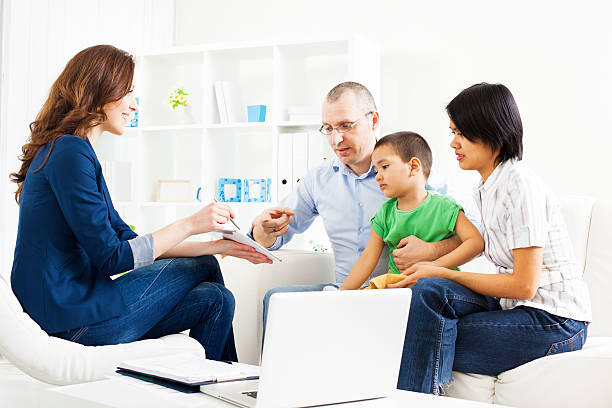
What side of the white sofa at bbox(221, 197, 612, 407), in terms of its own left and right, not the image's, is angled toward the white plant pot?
right

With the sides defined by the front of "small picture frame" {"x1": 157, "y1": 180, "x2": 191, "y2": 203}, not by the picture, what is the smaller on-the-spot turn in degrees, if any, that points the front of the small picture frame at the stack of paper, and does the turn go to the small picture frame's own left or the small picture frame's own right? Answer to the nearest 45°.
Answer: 0° — it already faces it

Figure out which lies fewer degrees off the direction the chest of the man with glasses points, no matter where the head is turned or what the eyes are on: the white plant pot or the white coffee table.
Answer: the white coffee table

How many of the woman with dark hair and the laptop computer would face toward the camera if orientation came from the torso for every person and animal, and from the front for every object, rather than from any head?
0

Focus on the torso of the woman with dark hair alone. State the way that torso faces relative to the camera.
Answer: to the viewer's left

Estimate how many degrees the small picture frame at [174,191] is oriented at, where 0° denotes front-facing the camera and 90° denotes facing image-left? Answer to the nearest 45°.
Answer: approximately 0°

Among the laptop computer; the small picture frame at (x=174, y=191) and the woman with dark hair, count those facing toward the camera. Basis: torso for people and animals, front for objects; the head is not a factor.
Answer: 1

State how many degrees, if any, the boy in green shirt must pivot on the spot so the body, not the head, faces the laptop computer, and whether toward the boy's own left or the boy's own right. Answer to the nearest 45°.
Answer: approximately 45° to the boy's own left

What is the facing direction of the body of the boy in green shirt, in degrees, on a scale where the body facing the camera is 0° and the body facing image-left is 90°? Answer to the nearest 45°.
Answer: approximately 45°

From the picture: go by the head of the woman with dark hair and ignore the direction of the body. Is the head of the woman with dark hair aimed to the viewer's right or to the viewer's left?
to the viewer's left

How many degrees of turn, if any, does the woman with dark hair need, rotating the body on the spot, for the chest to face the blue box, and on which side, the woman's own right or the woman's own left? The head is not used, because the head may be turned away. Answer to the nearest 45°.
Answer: approximately 45° to the woman's own right
